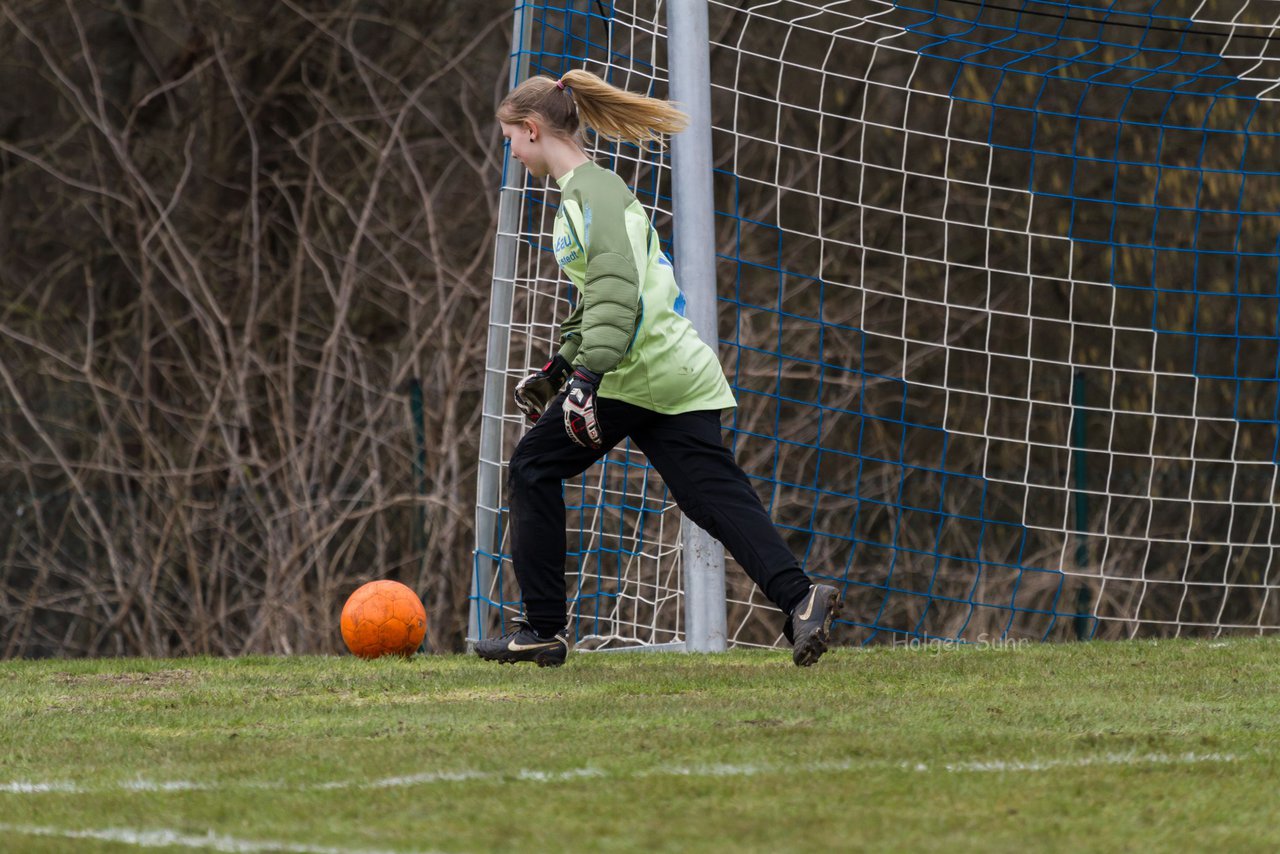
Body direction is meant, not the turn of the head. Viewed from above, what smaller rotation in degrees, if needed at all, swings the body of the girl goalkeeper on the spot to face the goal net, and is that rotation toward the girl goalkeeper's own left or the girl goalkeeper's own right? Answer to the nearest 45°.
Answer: approximately 90° to the girl goalkeeper's own right

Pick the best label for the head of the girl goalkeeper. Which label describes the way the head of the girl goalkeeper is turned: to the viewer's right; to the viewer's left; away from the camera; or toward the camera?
to the viewer's left

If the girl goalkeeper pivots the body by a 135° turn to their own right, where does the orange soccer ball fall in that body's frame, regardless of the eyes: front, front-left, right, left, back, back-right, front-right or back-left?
left

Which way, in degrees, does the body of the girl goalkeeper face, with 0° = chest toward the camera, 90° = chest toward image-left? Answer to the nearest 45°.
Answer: approximately 90°
